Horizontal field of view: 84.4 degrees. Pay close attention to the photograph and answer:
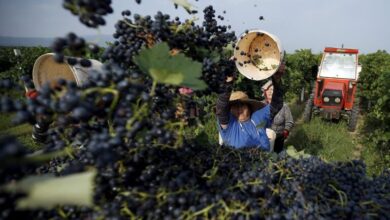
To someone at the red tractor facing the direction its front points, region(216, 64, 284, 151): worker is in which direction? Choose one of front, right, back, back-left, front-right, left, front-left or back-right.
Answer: front

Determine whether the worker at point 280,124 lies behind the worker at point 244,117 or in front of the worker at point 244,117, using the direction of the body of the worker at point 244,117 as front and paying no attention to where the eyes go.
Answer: behind

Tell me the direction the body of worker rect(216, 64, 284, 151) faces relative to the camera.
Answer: toward the camera

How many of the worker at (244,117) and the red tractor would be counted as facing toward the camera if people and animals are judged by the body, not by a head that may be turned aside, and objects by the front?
2

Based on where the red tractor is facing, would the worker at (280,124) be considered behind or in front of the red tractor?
in front

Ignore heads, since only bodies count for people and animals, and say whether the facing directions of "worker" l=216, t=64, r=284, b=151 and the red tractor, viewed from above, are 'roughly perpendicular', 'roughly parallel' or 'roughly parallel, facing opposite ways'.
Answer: roughly parallel

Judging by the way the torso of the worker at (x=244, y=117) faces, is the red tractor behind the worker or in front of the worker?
behind
